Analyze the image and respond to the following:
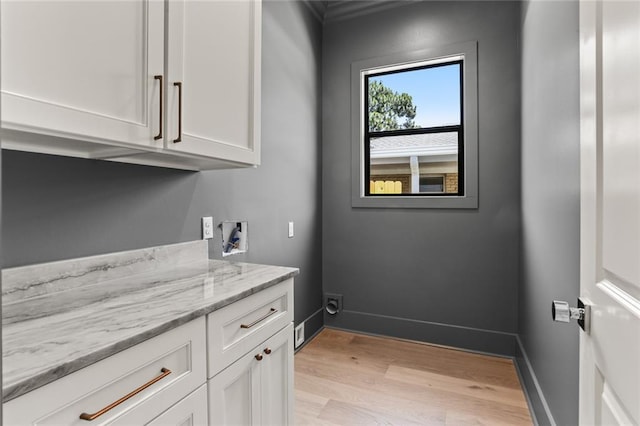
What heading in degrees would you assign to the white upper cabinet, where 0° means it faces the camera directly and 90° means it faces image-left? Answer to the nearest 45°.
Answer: approximately 315°

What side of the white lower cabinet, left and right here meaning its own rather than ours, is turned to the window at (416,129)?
left

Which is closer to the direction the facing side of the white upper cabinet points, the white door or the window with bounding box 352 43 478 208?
the white door

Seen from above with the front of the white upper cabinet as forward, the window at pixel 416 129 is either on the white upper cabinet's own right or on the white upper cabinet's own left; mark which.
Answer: on the white upper cabinet's own left

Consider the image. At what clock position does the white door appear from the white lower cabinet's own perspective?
The white door is roughly at 12 o'clock from the white lower cabinet.

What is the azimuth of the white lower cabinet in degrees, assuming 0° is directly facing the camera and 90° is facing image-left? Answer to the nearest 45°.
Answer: approximately 315°
